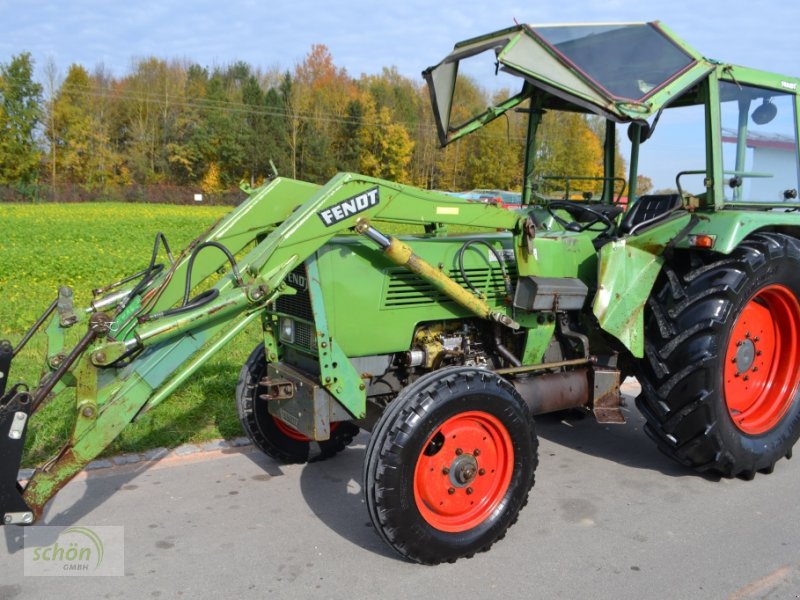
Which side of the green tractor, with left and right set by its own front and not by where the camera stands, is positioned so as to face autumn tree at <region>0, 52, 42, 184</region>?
right

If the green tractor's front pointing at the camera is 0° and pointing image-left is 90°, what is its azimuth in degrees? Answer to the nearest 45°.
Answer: approximately 45°

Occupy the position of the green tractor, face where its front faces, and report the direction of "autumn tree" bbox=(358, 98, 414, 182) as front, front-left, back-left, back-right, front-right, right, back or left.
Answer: back-right
